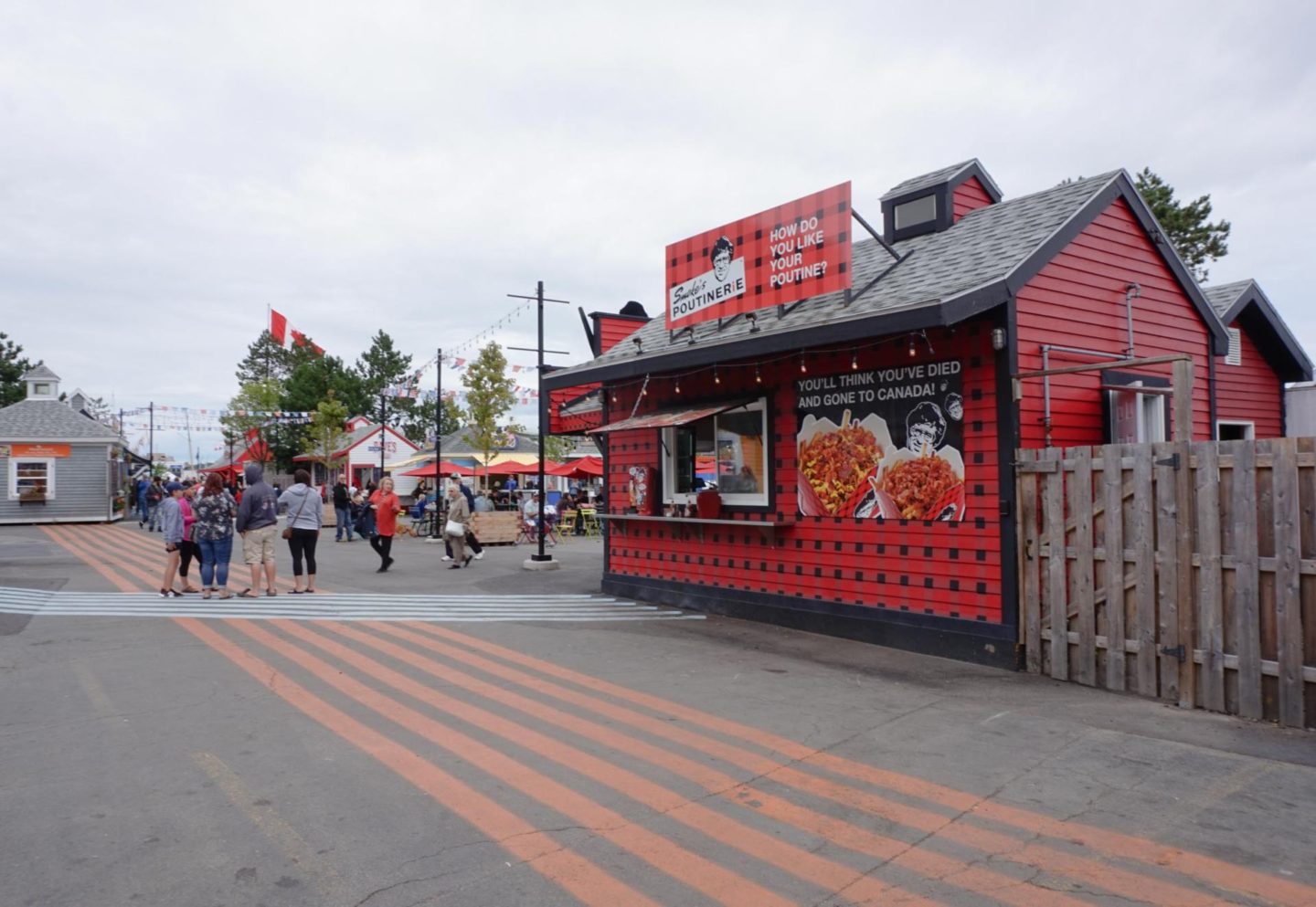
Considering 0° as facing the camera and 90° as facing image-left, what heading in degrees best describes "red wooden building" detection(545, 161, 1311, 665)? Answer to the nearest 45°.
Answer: approximately 45°

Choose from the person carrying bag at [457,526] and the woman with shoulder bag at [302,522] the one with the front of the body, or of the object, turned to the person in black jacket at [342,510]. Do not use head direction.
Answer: the woman with shoulder bag

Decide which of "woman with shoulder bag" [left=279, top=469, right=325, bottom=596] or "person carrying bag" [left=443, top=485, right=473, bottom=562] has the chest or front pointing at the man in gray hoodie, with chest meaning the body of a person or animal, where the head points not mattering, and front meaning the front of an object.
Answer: the person carrying bag

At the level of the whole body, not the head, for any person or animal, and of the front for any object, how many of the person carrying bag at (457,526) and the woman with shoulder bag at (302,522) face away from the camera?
1

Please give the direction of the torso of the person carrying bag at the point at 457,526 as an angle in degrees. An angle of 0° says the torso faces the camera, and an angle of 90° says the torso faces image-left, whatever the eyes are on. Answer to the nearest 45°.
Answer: approximately 45°

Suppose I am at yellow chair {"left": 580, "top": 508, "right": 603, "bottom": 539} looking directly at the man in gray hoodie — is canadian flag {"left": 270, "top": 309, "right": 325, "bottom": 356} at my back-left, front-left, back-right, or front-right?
back-right

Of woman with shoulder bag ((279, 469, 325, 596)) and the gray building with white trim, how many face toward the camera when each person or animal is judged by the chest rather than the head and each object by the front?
1

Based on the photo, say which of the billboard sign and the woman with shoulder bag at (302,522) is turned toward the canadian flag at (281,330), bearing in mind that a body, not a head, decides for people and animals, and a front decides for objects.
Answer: the woman with shoulder bag

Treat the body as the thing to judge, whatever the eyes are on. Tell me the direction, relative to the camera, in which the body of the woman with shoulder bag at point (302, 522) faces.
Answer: away from the camera

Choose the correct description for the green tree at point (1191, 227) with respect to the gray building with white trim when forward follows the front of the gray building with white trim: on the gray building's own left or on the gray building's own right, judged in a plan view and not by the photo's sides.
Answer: on the gray building's own left

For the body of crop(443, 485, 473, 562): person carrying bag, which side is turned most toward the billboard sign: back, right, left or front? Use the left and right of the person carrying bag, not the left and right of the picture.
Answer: left

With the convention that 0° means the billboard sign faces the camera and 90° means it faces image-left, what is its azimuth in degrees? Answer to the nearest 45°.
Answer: approximately 45°

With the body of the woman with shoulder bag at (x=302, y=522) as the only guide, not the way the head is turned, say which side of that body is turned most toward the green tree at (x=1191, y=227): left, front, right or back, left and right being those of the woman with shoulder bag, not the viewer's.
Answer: right

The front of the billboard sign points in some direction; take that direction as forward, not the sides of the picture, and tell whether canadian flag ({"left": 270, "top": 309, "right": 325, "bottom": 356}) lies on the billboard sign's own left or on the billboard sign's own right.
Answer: on the billboard sign's own right

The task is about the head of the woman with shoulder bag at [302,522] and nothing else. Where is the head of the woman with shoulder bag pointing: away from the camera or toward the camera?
away from the camera
